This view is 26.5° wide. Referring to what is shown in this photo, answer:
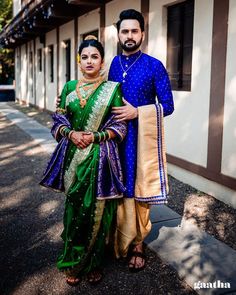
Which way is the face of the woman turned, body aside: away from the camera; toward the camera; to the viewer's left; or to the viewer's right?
toward the camera

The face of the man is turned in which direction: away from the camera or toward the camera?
toward the camera

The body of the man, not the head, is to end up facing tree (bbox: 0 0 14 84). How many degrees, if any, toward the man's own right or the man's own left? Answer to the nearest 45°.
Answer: approximately 135° to the man's own right

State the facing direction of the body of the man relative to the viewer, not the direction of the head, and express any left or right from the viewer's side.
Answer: facing the viewer and to the left of the viewer
